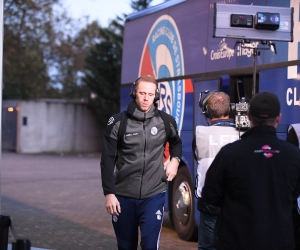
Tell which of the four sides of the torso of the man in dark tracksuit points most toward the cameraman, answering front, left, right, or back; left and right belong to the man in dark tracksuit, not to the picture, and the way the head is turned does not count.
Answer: left

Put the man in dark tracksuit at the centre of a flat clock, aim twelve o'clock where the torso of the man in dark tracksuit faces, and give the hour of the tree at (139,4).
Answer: The tree is roughly at 6 o'clock from the man in dark tracksuit.

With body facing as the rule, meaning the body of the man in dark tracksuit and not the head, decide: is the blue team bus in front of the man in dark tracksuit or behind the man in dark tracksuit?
behind

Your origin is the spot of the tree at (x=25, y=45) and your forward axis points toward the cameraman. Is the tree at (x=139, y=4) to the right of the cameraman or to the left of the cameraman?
left

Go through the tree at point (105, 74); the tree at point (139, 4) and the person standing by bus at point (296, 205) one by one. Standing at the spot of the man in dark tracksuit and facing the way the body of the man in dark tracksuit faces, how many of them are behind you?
2

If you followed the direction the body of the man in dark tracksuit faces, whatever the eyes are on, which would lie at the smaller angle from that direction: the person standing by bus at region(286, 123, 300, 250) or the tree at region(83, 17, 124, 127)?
the person standing by bus

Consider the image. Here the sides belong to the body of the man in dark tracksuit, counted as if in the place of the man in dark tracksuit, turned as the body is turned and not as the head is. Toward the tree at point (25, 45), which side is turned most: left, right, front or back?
back

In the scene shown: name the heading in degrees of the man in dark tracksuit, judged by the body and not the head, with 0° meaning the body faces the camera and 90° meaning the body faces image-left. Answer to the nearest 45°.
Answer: approximately 0°

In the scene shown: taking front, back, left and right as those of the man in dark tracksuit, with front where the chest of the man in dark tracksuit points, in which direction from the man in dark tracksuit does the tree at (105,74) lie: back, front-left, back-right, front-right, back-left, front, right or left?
back

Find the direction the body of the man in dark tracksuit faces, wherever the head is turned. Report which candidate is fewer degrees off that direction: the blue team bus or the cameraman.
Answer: the cameraman

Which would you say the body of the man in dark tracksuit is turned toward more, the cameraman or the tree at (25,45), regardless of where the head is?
the cameraman

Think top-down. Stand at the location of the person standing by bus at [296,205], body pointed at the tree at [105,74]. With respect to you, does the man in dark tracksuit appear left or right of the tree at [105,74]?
left
